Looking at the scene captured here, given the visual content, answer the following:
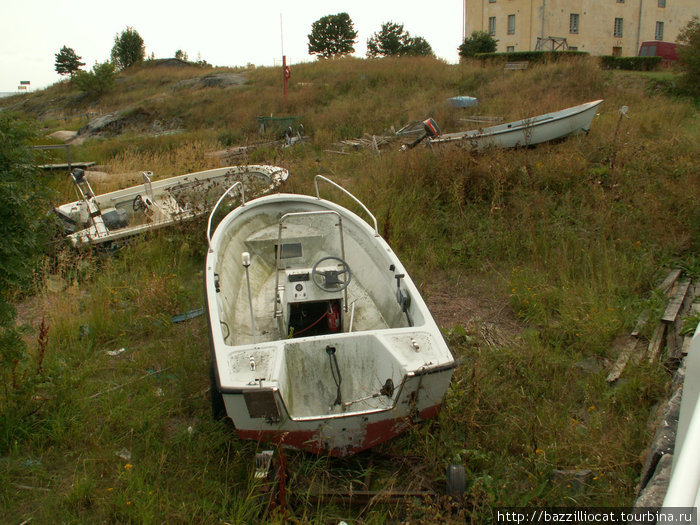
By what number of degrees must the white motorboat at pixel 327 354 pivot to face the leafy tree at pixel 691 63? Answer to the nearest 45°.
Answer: approximately 45° to its right

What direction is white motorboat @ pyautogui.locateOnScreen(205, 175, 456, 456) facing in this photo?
away from the camera

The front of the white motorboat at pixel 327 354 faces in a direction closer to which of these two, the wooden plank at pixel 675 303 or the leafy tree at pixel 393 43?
the leafy tree

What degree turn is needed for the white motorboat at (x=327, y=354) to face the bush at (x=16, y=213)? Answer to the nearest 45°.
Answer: approximately 90° to its left

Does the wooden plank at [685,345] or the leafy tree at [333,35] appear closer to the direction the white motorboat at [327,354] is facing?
the leafy tree

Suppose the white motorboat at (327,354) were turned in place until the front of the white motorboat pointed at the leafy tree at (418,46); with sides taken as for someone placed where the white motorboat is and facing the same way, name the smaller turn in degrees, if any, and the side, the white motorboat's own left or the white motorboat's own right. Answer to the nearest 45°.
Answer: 0° — it already faces it

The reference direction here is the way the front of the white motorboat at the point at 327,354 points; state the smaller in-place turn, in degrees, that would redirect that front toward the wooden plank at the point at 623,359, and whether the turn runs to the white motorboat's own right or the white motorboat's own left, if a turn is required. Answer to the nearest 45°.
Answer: approximately 90° to the white motorboat's own right

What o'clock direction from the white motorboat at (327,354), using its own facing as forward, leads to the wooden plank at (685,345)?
The wooden plank is roughly at 3 o'clock from the white motorboat.

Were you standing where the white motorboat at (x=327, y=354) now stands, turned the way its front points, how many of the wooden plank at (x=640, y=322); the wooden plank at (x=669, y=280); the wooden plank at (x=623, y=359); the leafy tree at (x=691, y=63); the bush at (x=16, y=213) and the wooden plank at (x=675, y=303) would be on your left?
1

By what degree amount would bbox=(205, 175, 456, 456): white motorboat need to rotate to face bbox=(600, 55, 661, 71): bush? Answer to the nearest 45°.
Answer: approximately 45° to its right

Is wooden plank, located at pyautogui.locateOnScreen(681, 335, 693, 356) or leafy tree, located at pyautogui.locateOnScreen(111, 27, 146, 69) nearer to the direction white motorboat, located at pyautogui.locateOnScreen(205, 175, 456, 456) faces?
the leafy tree

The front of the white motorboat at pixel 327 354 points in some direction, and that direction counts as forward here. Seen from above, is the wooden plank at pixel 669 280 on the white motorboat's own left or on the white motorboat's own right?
on the white motorboat's own right

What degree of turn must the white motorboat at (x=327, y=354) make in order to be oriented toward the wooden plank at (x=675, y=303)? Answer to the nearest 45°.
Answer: approximately 90° to its right

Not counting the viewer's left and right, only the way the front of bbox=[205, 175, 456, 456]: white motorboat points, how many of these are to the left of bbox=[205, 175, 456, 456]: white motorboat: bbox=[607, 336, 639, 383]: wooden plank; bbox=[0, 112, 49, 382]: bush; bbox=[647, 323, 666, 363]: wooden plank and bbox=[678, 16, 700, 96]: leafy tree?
1

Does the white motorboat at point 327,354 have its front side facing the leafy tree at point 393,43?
yes
